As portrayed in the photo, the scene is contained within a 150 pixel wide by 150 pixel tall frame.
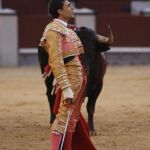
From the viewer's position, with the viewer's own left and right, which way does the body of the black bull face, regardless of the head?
facing the viewer and to the right of the viewer
